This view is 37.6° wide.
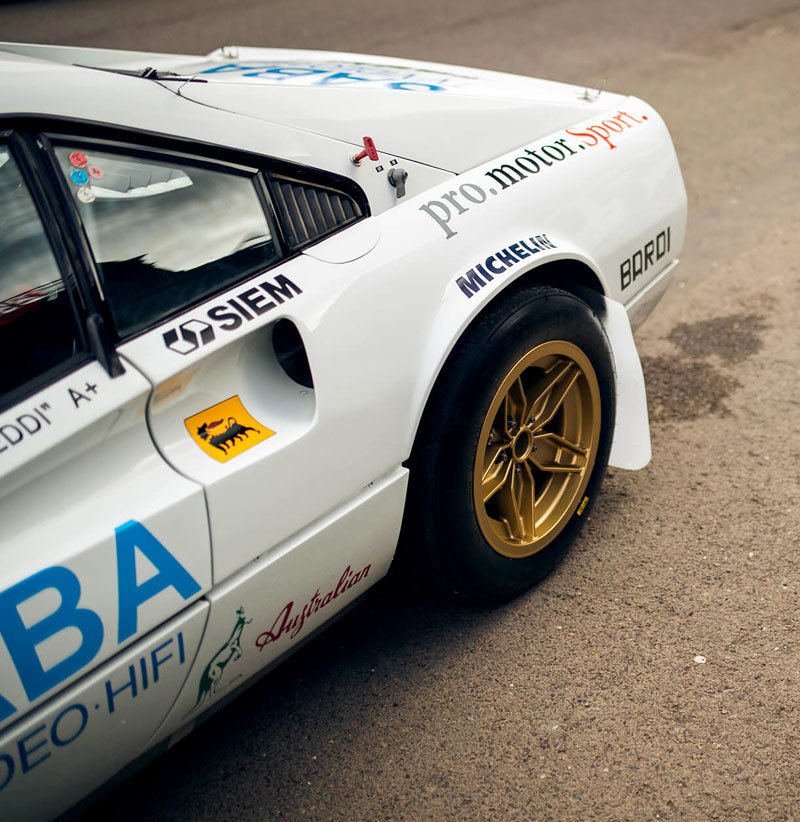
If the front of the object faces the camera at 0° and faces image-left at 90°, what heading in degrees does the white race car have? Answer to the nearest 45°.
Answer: approximately 45°
